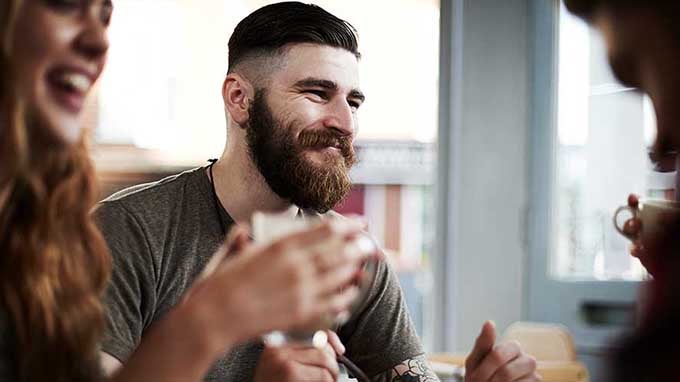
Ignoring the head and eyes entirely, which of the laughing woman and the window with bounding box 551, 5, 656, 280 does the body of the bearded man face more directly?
the laughing woman

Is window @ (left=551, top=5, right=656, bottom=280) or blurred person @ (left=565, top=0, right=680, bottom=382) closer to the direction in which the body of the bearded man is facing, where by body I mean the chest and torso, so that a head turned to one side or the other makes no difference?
the blurred person

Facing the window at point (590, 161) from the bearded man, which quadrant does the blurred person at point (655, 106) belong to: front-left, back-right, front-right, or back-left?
back-right

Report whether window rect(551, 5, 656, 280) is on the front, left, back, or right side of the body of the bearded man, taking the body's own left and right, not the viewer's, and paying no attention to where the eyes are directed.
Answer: left

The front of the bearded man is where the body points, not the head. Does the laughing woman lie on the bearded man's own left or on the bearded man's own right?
on the bearded man's own right

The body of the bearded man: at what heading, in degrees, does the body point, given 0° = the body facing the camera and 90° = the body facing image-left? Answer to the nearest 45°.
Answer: approximately 315°
